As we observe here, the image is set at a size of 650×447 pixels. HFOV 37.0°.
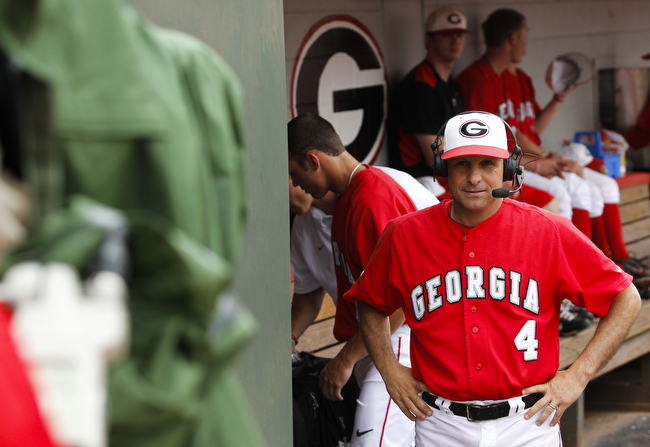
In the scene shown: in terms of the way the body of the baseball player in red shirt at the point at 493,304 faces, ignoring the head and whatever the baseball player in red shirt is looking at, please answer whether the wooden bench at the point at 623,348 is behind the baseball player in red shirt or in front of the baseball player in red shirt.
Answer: behind

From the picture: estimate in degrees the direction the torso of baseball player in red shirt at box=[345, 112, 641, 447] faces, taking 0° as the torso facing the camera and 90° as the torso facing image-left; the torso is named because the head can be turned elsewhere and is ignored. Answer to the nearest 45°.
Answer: approximately 0°

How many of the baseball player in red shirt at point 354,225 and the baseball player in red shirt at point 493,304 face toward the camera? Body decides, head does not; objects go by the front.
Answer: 1
